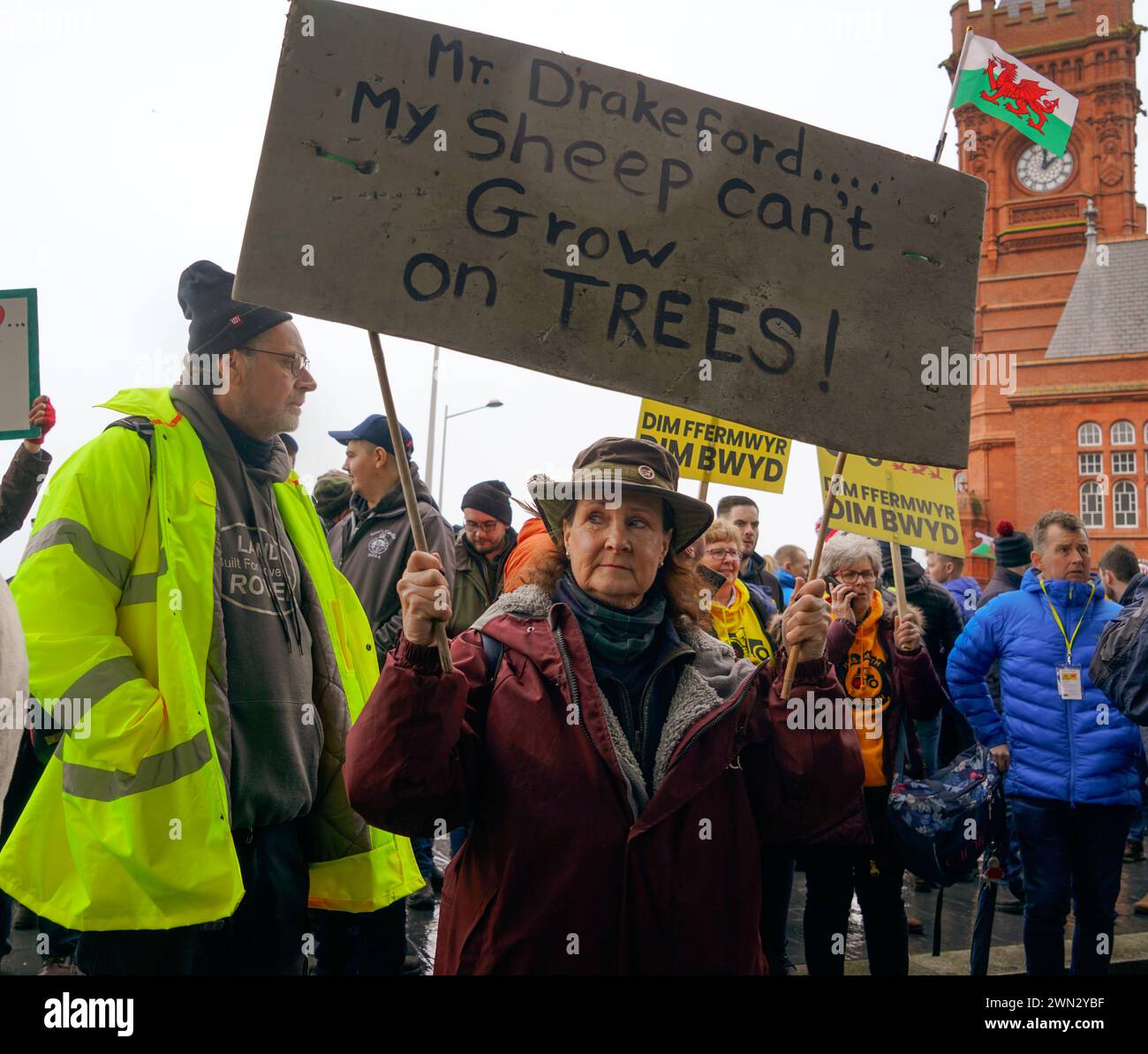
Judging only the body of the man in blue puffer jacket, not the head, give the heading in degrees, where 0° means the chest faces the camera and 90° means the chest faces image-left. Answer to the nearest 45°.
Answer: approximately 0°

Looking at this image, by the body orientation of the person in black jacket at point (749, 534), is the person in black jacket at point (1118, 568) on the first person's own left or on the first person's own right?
on the first person's own left

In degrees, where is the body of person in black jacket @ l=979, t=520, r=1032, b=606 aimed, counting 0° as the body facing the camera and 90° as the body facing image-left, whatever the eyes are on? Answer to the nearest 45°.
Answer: approximately 180°

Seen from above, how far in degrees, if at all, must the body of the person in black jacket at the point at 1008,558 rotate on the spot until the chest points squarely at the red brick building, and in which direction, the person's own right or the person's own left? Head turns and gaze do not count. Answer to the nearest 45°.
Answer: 0° — they already face it

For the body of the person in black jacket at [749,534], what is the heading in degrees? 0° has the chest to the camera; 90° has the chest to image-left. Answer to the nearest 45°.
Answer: approximately 315°

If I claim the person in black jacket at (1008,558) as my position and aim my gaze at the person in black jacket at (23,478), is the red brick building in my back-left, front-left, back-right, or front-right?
back-right

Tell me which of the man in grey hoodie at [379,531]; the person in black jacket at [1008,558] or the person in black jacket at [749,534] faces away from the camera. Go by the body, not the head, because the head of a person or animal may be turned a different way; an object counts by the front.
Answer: the person in black jacket at [1008,558]

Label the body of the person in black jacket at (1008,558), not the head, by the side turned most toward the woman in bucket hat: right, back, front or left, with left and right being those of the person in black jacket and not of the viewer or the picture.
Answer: back
